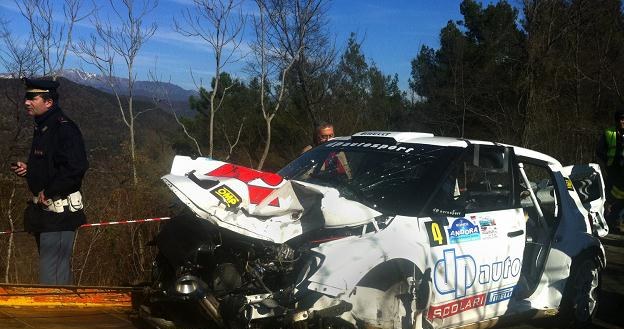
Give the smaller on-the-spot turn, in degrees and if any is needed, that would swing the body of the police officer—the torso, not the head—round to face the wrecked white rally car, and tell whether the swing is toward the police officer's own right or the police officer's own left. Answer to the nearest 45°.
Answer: approximately 135° to the police officer's own left

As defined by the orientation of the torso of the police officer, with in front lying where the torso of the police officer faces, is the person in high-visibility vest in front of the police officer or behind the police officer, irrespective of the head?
behind

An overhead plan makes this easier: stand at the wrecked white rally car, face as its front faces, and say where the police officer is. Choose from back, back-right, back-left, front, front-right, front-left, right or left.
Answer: front-right

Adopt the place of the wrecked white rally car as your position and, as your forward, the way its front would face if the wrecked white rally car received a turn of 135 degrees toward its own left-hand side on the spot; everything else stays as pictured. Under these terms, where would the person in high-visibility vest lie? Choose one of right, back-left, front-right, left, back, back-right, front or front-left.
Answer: front-left

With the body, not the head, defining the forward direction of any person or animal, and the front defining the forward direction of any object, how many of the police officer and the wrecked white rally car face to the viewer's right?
0

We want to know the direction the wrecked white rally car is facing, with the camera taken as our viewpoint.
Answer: facing the viewer and to the left of the viewer
